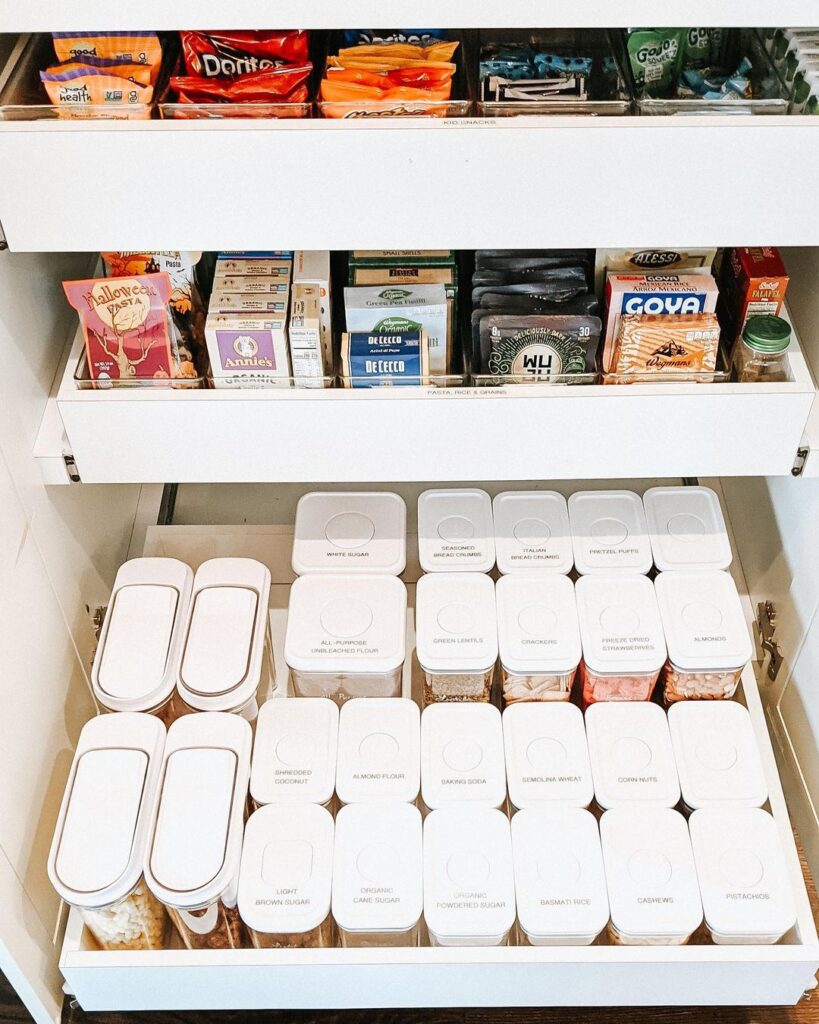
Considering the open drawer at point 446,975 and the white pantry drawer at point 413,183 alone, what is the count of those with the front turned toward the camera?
2

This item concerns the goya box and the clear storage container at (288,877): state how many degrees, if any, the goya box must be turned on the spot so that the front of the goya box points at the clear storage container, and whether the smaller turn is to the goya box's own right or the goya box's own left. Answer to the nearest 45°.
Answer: approximately 45° to the goya box's own right

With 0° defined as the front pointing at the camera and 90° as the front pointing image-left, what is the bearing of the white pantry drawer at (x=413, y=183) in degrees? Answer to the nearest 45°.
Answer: approximately 0°
